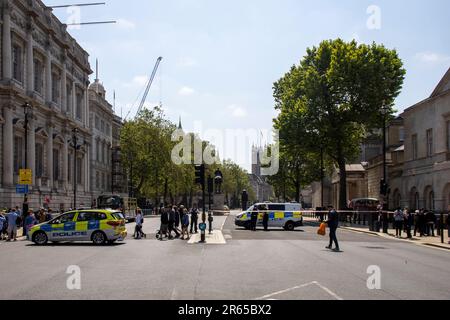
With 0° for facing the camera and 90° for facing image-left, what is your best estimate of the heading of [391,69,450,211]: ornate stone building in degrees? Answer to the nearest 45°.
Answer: approximately 45°

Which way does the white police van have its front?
to the viewer's left

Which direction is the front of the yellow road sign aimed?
toward the camera

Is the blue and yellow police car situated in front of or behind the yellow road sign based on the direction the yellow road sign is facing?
in front

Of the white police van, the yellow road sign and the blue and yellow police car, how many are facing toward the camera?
1

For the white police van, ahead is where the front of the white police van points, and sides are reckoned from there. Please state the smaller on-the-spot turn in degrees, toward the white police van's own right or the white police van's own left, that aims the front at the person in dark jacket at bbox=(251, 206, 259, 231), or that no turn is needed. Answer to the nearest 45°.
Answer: approximately 45° to the white police van's own left

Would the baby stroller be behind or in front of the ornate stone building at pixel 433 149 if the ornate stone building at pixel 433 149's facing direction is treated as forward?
in front

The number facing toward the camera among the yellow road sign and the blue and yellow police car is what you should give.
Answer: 1

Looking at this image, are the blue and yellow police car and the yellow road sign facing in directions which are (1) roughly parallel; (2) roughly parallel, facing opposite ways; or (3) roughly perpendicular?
roughly perpendicular

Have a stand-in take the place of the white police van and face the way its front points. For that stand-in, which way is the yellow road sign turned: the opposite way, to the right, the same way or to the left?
to the left
